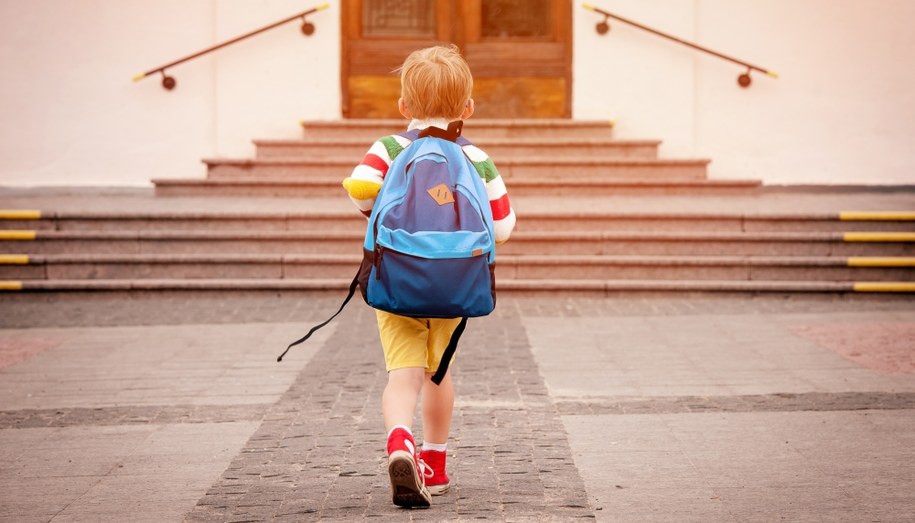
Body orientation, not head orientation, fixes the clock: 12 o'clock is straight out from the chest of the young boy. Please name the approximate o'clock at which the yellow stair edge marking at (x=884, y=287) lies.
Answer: The yellow stair edge marking is roughly at 1 o'clock from the young boy.

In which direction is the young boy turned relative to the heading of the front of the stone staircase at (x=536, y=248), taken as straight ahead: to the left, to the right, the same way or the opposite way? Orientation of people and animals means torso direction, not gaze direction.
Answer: the opposite way

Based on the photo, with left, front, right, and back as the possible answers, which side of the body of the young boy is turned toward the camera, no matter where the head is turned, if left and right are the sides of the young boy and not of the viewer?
back

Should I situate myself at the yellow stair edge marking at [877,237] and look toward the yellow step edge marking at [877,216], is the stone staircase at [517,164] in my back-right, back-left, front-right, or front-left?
front-left

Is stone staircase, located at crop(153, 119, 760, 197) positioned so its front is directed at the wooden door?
no

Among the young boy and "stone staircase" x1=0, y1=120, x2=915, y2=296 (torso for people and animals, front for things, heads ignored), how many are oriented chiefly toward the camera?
1

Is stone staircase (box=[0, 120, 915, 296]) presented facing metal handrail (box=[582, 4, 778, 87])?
no

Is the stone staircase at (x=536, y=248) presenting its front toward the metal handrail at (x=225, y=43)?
no

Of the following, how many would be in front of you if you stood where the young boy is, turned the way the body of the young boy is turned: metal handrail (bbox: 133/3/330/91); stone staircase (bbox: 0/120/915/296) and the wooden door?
3

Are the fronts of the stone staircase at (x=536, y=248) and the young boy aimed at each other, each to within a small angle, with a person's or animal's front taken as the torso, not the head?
yes

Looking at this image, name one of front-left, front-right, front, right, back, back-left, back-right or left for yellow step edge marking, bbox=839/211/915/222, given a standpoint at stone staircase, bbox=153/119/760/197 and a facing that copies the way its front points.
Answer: front-left

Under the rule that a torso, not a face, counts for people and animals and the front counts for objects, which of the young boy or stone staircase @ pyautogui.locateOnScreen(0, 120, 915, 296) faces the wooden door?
the young boy

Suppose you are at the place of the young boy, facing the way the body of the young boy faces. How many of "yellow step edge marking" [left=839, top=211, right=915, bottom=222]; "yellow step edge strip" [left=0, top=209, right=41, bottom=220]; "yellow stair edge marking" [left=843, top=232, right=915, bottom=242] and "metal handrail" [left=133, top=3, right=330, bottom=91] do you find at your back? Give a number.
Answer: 0

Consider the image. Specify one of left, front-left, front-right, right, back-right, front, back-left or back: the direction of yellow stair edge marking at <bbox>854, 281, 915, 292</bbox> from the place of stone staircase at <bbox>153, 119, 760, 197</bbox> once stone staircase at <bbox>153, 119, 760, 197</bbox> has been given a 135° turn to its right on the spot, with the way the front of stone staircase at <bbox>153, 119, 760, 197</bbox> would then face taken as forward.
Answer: back

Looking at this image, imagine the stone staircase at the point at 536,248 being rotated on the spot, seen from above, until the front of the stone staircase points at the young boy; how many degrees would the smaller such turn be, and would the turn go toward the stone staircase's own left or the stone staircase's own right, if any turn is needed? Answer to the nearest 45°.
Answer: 0° — it already faces them

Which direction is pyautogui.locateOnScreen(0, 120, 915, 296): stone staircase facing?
toward the camera

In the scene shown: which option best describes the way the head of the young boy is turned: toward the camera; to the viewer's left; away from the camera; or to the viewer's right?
away from the camera

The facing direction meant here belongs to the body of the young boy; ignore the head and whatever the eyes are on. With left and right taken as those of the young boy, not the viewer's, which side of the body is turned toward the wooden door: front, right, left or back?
front

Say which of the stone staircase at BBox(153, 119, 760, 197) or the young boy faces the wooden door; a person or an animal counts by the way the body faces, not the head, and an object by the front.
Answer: the young boy
